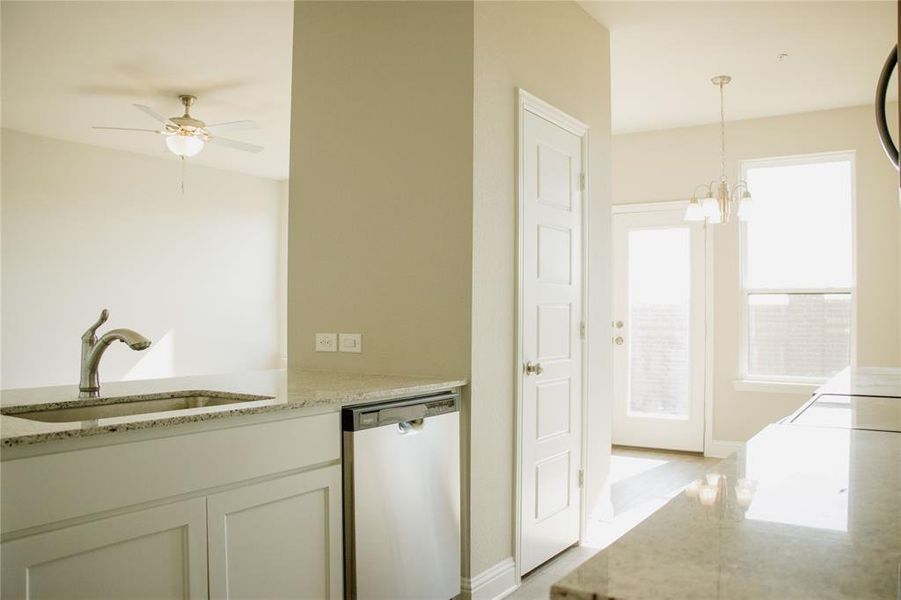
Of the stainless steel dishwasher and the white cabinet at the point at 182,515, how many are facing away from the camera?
0

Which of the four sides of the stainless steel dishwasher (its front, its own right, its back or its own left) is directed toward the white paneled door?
left

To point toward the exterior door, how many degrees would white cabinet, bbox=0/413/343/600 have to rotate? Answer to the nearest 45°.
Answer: approximately 90° to its left

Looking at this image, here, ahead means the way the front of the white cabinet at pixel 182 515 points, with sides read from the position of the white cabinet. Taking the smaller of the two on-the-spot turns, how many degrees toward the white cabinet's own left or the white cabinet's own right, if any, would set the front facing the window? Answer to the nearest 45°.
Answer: approximately 90° to the white cabinet's own left

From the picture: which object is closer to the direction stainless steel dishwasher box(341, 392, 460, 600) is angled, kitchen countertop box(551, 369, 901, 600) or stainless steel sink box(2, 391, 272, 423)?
the kitchen countertop

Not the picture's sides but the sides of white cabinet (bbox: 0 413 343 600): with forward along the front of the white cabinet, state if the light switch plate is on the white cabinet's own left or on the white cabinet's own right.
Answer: on the white cabinet's own left

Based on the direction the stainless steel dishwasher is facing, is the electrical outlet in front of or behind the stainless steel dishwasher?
behind

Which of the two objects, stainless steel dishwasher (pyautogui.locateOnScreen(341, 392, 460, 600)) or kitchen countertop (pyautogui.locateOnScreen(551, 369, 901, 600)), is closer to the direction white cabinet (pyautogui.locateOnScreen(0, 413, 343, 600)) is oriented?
the kitchen countertop

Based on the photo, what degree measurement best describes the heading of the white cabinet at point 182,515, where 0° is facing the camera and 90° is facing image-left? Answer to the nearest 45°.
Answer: approximately 315°

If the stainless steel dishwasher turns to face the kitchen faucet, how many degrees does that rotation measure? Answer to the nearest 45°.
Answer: approximately 135° to its right

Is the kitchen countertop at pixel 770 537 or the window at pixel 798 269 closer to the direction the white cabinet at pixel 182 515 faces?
the kitchen countertop

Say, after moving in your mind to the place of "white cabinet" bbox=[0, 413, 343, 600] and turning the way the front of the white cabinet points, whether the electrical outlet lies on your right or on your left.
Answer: on your left
